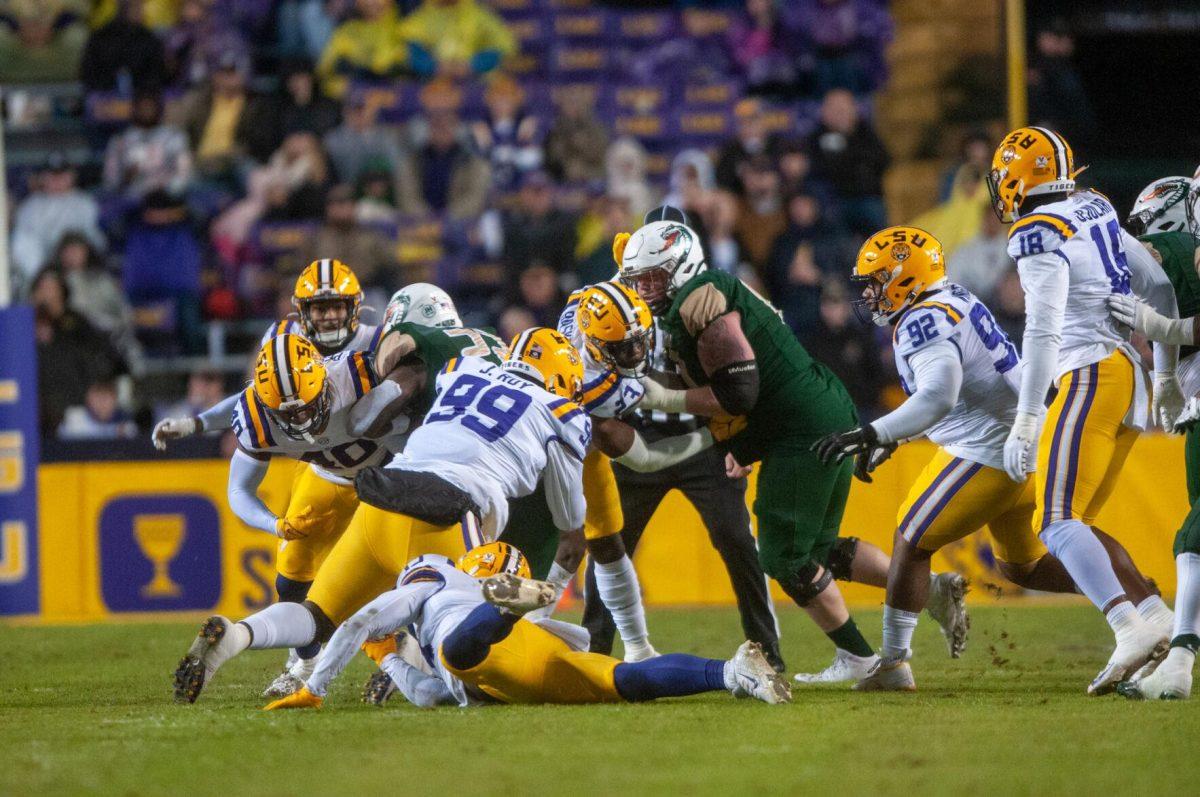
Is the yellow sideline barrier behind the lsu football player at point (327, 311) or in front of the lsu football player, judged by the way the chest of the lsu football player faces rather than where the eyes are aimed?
behind

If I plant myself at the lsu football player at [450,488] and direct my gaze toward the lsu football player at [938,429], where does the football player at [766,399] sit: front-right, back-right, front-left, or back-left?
front-left

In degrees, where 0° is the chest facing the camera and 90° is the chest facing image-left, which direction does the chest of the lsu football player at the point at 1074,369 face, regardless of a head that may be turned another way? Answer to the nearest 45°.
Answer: approximately 135°

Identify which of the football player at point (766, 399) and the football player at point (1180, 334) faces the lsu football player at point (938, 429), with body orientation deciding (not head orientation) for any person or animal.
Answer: the football player at point (1180, 334)

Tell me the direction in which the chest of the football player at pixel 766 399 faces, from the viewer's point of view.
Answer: to the viewer's left

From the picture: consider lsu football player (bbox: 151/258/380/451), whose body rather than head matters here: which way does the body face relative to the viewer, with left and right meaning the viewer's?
facing the viewer

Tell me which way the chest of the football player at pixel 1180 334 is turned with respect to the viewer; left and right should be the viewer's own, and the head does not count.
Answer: facing to the left of the viewer

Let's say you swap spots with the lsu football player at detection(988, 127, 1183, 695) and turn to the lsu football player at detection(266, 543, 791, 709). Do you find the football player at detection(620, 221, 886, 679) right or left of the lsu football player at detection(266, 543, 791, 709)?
right

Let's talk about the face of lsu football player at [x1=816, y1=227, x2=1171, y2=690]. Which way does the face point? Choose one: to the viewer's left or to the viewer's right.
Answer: to the viewer's left

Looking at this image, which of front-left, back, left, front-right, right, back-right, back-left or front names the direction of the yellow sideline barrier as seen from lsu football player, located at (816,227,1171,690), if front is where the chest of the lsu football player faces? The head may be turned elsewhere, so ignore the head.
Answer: front-right

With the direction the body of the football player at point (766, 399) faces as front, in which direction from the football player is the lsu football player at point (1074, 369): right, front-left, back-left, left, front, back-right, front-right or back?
back-left

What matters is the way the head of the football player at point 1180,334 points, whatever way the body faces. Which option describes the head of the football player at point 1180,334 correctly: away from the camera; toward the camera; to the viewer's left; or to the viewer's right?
to the viewer's left

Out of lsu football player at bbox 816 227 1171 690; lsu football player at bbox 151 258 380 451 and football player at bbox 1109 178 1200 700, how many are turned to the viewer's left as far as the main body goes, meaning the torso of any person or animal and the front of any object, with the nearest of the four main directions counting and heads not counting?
2

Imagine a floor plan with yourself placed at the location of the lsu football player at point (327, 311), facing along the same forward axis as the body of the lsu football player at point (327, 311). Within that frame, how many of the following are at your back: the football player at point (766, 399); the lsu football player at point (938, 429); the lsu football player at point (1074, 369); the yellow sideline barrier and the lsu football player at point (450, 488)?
1

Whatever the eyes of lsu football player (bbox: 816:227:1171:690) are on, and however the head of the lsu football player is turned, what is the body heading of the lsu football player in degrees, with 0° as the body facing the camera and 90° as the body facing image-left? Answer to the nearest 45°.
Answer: approximately 90°
